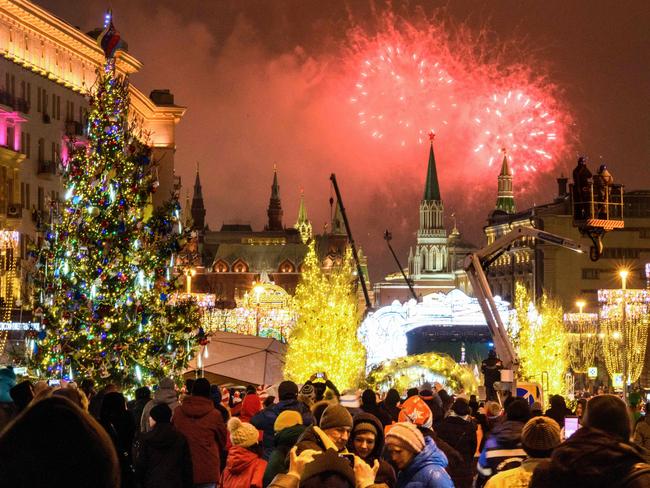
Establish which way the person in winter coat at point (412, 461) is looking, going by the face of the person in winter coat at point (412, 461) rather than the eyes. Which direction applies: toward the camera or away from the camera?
toward the camera

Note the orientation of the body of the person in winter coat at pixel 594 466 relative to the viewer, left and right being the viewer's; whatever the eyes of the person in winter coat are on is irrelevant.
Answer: facing away from the viewer

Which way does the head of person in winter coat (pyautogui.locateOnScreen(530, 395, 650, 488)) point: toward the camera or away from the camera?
away from the camera

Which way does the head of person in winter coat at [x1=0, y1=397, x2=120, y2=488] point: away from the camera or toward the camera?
away from the camera

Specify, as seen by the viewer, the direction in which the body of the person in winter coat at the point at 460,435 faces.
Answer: away from the camera

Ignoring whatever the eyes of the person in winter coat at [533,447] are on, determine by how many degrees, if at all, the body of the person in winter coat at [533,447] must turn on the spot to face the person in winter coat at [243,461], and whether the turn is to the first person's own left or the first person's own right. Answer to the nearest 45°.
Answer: approximately 45° to the first person's own left

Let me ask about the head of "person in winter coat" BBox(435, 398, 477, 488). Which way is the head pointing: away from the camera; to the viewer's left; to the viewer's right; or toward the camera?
away from the camera

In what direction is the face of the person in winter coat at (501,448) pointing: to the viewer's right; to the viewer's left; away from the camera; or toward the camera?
away from the camera

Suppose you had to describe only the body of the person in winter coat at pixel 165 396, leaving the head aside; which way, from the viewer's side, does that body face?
away from the camera

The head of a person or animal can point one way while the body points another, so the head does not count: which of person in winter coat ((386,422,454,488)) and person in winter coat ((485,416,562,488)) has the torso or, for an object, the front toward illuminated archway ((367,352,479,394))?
person in winter coat ((485,416,562,488))

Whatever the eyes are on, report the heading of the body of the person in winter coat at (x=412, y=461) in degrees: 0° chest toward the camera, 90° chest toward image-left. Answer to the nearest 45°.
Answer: approximately 45°

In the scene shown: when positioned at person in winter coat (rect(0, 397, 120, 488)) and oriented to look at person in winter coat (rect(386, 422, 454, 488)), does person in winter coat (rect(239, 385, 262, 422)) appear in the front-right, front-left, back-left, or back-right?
front-left

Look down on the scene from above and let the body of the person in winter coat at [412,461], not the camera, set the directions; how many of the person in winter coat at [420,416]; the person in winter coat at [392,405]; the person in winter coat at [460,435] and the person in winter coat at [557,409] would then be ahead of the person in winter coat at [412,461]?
0

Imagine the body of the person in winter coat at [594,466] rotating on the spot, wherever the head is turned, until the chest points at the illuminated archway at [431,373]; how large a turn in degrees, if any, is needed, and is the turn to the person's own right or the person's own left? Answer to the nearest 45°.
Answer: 0° — they already face it

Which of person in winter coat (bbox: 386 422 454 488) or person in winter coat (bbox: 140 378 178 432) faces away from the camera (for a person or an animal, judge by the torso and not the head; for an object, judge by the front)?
person in winter coat (bbox: 140 378 178 432)

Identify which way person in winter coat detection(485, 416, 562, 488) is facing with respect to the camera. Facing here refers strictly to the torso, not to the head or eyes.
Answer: away from the camera

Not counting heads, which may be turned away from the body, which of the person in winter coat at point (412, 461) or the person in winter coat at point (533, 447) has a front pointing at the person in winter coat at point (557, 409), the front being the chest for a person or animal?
the person in winter coat at point (533, 447)
